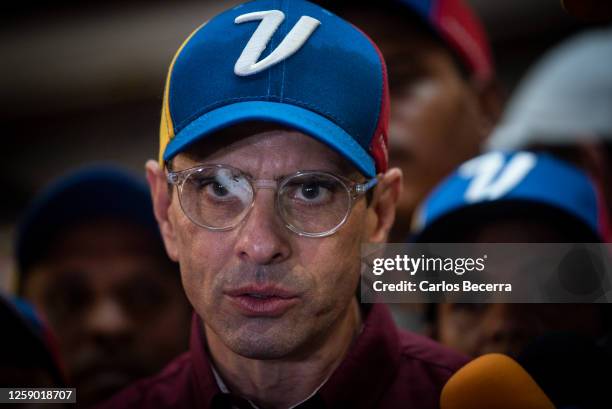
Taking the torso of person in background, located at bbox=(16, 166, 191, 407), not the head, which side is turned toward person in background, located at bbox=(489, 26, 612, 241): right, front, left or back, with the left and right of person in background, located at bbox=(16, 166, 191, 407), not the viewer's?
left

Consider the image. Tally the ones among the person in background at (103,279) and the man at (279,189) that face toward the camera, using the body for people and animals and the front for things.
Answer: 2

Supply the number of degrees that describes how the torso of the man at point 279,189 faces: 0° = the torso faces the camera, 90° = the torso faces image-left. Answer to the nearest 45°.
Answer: approximately 0°

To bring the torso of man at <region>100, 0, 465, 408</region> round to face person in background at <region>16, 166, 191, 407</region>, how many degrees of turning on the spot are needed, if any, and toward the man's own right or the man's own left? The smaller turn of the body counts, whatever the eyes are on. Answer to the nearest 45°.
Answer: approximately 135° to the man's own right

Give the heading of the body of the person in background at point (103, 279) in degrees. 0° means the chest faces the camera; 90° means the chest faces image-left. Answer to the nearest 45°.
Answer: approximately 0°

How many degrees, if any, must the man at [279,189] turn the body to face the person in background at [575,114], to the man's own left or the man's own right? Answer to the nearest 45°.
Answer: approximately 135° to the man's own left
